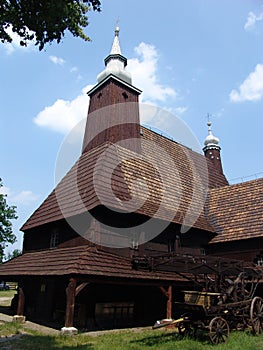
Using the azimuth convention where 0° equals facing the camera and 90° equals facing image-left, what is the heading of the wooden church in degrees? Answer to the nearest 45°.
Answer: approximately 45°

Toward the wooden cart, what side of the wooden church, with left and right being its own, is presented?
left

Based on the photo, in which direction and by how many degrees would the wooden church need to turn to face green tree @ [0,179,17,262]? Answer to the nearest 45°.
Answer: approximately 90° to its right

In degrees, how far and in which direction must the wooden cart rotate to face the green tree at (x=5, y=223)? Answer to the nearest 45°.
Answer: approximately 90° to its right

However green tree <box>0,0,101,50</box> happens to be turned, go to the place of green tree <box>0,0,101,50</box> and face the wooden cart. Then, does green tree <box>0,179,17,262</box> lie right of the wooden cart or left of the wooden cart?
left

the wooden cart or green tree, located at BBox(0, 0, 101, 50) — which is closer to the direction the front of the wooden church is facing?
the green tree
